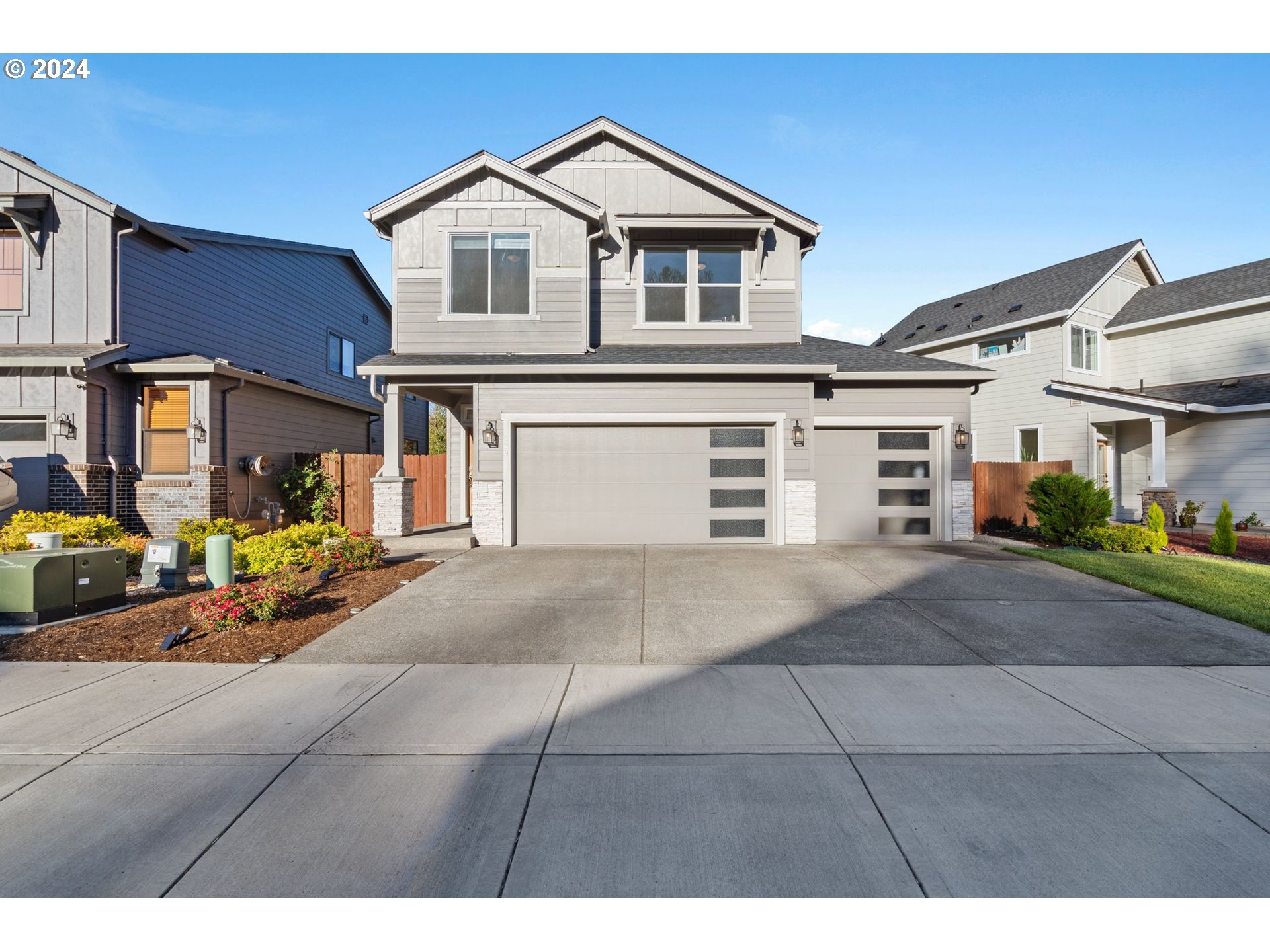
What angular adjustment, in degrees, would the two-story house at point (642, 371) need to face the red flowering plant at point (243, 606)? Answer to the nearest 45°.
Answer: approximately 45° to its right

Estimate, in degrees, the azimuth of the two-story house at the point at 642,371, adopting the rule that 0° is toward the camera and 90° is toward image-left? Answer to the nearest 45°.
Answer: approximately 0°

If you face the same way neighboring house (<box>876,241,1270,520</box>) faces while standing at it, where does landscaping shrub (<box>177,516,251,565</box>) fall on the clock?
The landscaping shrub is roughly at 3 o'clock from the neighboring house.

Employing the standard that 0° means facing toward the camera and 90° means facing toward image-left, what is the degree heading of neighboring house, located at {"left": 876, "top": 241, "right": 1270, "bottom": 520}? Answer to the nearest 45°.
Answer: approximately 315°

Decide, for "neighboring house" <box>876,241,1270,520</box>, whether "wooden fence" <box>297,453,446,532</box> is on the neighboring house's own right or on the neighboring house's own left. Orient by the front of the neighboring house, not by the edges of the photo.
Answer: on the neighboring house's own right

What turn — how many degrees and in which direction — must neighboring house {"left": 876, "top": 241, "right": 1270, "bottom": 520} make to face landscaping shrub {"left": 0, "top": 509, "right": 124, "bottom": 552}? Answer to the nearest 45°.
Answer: approximately 90° to its right
